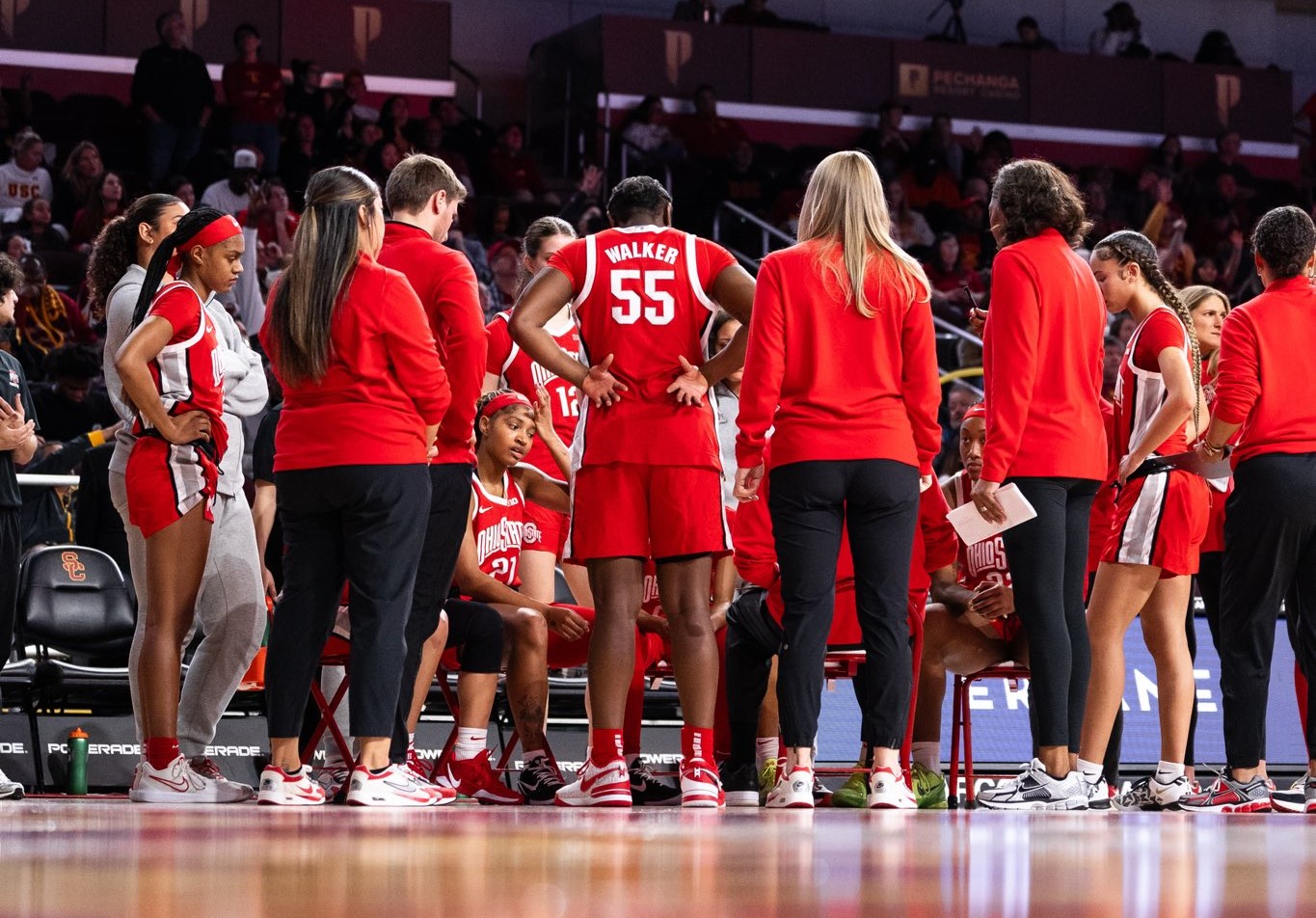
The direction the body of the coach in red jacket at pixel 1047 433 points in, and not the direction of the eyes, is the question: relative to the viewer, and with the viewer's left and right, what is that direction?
facing away from the viewer and to the left of the viewer

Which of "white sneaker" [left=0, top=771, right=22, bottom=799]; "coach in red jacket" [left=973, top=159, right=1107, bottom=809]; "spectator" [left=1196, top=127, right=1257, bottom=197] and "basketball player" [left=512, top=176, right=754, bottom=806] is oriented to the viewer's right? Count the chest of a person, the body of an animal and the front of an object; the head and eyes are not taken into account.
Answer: the white sneaker

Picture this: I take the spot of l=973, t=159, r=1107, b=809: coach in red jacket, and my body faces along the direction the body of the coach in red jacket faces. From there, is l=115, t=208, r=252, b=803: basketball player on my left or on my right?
on my left

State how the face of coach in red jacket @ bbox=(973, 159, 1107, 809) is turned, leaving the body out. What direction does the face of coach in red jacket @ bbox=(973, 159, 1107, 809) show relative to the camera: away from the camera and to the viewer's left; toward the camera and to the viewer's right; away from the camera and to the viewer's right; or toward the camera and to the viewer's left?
away from the camera and to the viewer's left

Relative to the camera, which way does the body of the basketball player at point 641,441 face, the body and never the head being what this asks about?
away from the camera

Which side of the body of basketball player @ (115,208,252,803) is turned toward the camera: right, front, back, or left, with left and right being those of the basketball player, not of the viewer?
right

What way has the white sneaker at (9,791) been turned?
to the viewer's right

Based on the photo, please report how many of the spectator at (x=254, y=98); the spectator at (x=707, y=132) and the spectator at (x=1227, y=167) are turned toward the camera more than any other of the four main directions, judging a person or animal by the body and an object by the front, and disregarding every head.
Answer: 3

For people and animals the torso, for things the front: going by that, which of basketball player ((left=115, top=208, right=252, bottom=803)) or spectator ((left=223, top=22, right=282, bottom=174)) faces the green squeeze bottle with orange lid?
the spectator

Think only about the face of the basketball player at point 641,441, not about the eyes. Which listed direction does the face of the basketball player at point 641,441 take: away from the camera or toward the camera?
away from the camera

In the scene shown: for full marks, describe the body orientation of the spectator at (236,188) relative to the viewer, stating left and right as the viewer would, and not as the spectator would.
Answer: facing the viewer and to the right of the viewer

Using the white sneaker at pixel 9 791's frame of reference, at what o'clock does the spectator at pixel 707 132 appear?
The spectator is roughly at 10 o'clock from the white sneaker.

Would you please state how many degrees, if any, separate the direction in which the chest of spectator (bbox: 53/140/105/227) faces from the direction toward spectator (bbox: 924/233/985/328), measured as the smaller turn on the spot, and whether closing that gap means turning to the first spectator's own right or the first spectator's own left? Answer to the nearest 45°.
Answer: approximately 45° to the first spectator's own left
